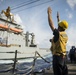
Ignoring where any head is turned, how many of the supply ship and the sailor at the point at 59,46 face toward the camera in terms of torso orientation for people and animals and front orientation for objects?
0

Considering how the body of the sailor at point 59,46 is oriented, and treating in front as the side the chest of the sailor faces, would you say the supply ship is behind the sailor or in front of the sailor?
in front

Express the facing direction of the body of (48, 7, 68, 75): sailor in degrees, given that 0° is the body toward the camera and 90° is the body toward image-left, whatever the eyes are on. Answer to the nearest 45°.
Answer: approximately 135°

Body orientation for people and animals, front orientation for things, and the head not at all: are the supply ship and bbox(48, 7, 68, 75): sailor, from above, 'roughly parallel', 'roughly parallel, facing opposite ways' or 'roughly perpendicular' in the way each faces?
roughly perpendicular
